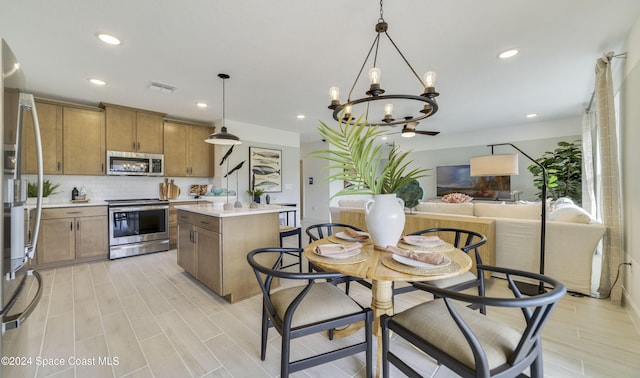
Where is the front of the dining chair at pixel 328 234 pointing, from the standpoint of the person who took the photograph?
facing the viewer and to the right of the viewer

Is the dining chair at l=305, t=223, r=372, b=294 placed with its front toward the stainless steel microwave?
no

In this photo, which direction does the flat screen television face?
toward the camera

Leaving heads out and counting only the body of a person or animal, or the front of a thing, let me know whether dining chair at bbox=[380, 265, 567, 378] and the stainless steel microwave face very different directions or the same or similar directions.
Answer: very different directions

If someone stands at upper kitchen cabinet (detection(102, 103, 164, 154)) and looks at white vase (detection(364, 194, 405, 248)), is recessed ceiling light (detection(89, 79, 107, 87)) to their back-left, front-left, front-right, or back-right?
front-right

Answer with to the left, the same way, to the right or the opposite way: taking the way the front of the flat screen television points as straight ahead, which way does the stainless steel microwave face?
to the left

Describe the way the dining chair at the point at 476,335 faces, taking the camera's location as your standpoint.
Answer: facing away from the viewer and to the left of the viewer

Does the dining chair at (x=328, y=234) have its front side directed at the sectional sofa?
no

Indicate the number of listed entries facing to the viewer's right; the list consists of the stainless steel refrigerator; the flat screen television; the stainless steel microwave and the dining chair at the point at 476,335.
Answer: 1

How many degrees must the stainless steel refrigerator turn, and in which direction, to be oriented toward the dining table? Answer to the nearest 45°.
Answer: approximately 45° to its right

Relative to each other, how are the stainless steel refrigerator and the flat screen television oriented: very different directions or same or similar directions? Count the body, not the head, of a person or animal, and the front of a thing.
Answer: very different directions

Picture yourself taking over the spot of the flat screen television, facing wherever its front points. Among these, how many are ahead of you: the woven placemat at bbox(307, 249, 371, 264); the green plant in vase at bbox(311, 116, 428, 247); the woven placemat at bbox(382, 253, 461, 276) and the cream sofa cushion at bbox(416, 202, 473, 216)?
4

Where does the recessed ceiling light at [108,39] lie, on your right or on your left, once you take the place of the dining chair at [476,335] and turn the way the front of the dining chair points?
on your left

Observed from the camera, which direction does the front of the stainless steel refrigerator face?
facing to the right of the viewer

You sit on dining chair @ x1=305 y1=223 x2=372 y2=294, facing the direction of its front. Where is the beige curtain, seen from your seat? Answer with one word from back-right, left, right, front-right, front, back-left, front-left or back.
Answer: front-left

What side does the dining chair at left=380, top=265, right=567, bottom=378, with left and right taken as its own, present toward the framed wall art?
front

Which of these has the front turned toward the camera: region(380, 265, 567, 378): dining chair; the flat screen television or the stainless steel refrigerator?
the flat screen television
